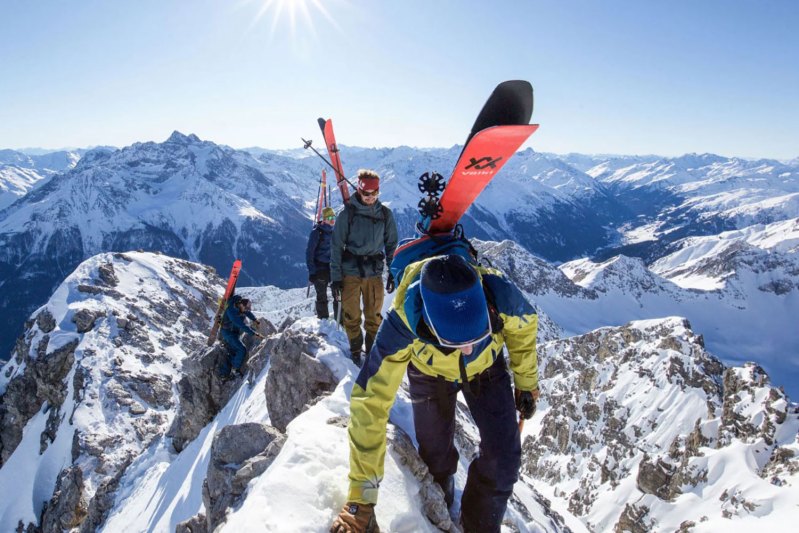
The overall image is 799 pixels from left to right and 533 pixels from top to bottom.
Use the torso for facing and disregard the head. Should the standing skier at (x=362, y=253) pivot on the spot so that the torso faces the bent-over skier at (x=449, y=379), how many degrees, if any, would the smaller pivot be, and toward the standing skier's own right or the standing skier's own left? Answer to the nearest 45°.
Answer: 0° — they already face them

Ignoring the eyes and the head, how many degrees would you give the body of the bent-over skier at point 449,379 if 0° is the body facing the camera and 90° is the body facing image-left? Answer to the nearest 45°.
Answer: approximately 0°

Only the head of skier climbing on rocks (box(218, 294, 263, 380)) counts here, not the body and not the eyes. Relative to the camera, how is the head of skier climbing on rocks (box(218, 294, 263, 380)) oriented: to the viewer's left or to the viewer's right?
to the viewer's right

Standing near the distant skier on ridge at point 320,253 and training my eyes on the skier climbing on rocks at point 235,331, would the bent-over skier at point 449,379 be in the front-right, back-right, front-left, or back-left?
back-left

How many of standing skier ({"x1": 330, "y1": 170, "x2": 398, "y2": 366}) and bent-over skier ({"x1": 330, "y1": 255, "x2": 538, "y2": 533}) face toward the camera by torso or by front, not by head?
2

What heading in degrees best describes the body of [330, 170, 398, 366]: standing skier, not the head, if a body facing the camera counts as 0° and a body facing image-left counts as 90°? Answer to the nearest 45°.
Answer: approximately 0°

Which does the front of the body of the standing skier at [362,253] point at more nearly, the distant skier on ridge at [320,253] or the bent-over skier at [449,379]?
the bent-over skier

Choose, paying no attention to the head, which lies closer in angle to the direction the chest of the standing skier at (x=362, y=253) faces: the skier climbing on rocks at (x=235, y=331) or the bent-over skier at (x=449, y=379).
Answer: the bent-over skier

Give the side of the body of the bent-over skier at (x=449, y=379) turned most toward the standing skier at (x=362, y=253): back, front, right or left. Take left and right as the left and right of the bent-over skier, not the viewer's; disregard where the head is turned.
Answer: back
